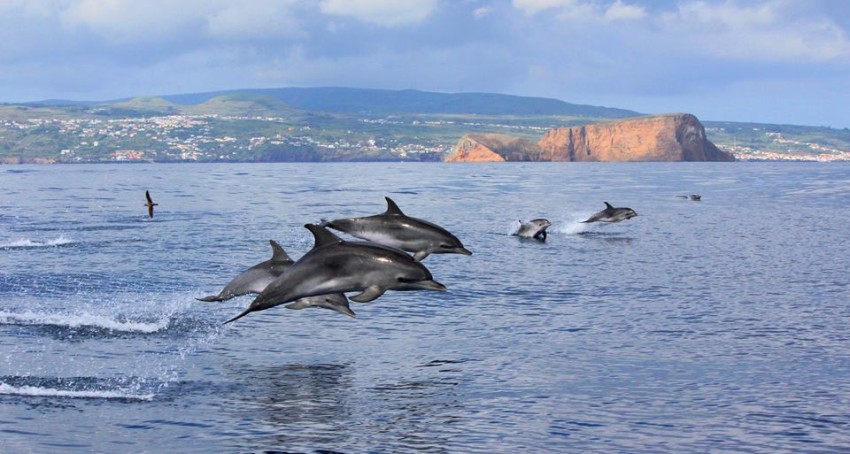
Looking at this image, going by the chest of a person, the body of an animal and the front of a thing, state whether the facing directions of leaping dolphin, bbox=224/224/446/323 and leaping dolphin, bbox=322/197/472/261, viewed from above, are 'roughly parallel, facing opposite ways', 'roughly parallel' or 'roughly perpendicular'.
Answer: roughly parallel

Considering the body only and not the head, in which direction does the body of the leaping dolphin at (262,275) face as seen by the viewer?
to the viewer's right

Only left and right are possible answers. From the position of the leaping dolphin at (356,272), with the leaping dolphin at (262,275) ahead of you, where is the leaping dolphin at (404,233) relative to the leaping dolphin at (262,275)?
right

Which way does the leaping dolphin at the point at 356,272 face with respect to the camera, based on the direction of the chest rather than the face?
to the viewer's right

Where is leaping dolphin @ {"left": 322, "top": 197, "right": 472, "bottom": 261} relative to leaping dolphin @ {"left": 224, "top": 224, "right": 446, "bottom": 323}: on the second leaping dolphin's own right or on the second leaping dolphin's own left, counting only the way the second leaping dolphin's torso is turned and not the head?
on the second leaping dolphin's own left

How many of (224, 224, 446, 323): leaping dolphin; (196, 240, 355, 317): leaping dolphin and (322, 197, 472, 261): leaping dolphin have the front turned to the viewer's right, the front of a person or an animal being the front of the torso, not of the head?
3

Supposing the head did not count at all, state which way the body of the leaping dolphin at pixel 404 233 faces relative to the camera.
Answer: to the viewer's right
